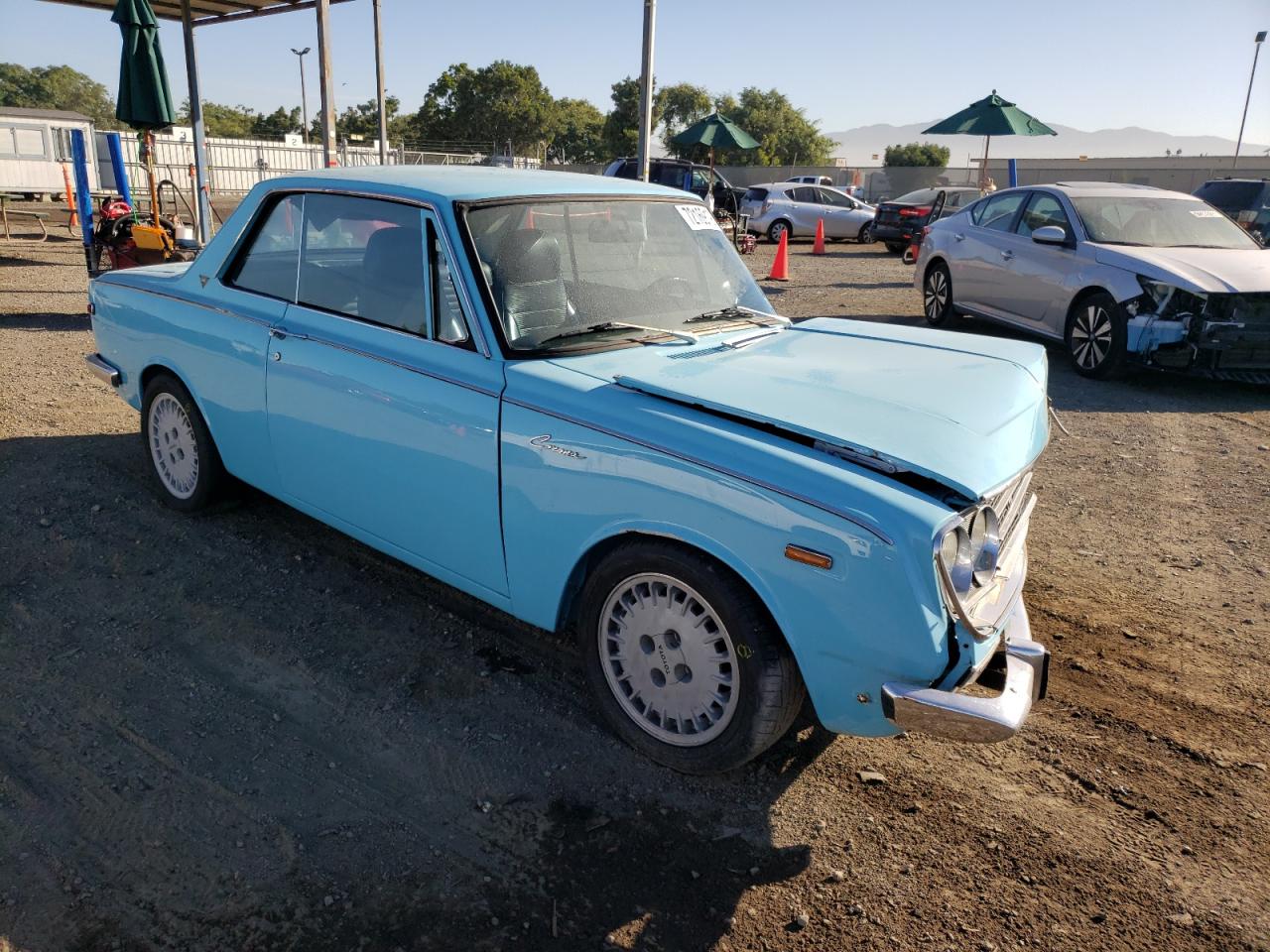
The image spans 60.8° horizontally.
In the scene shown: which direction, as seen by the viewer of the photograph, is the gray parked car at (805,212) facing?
facing away from the viewer and to the right of the viewer

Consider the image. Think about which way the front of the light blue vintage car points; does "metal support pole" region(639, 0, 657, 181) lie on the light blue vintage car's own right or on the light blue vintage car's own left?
on the light blue vintage car's own left

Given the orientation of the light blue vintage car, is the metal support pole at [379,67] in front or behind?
behind

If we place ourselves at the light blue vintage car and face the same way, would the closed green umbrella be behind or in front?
behind

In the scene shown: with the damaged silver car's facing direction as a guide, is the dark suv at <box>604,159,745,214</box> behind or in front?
behind

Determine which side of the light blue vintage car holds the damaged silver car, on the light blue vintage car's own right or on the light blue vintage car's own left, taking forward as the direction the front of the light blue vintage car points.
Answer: on the light blue vintage car's own left

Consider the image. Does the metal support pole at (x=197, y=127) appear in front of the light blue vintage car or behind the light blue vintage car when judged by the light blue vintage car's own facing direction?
behind

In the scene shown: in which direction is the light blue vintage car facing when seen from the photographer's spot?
facing the viewer and to the right of the viewer

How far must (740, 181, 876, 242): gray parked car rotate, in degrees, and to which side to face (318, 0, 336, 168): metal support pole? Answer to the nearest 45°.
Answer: approximately 180°

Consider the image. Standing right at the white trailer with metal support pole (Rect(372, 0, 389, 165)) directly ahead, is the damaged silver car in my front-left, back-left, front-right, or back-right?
front-right

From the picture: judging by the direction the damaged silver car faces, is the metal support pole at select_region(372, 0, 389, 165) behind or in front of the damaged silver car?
behind

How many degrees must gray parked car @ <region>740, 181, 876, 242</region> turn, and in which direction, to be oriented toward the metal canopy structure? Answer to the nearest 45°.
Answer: approximately 180°

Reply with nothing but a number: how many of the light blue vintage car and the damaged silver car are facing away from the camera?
0

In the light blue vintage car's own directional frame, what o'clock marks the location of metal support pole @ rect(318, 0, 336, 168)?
The metal support pole is roughly at 7 o'clock from the light blue vintage car.
